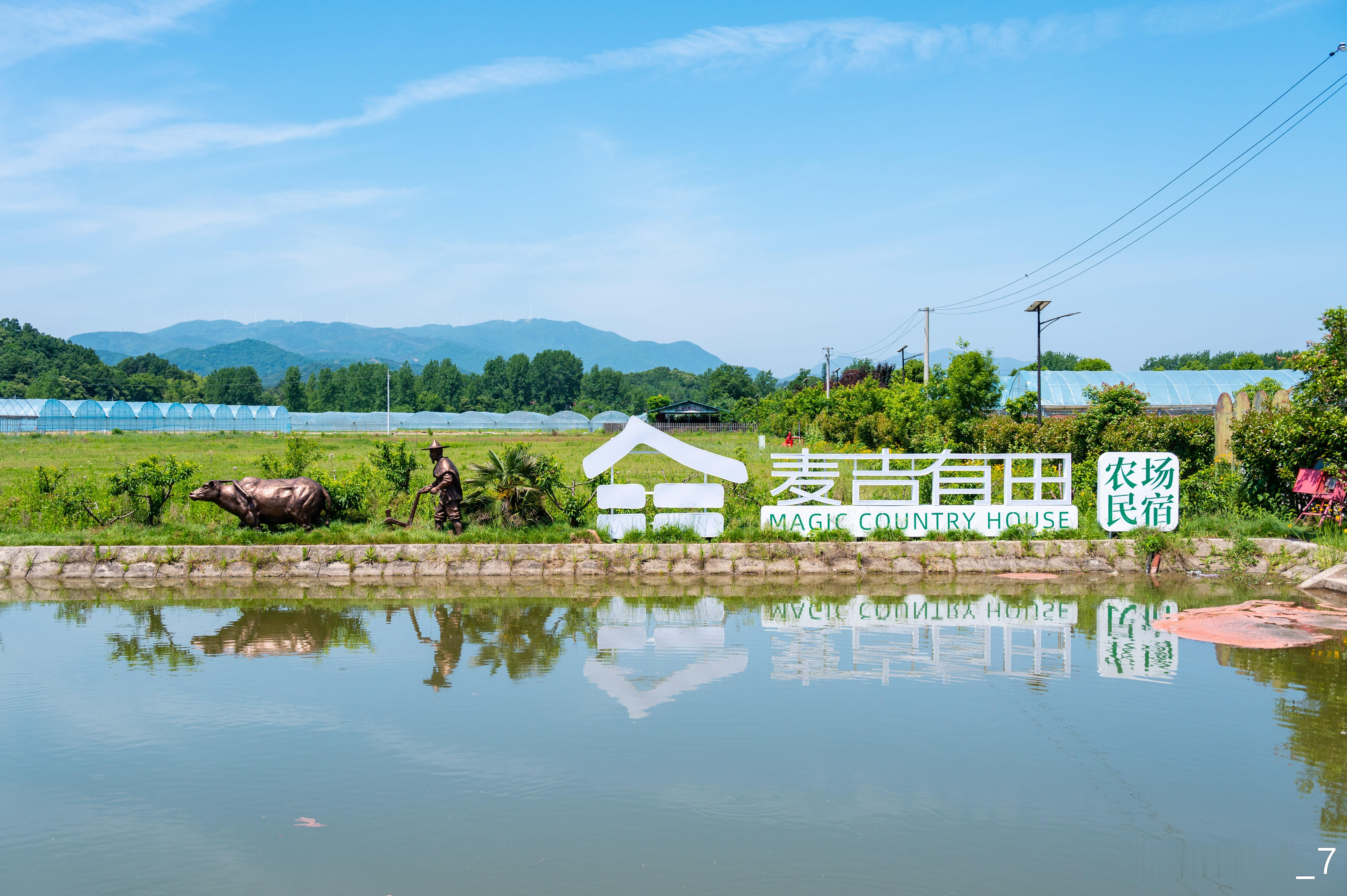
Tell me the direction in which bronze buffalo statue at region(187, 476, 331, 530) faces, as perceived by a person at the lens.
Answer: facing to the left of the viewer

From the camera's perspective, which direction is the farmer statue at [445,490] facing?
to the viewer's left

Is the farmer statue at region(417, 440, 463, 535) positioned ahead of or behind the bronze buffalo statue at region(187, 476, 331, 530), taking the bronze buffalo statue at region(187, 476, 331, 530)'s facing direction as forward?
behind

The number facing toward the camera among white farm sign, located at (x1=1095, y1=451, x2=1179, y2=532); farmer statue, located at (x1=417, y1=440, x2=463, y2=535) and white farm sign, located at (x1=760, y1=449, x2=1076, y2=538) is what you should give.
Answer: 2

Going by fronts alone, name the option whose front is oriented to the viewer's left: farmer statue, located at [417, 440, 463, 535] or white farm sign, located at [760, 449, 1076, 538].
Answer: the farmer statue

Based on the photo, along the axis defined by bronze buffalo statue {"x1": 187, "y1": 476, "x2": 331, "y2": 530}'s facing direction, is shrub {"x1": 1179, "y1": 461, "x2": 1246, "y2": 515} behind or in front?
behind

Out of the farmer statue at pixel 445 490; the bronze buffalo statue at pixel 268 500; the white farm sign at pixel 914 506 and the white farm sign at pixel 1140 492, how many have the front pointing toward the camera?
2

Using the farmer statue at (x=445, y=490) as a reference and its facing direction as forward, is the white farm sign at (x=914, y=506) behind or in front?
behind

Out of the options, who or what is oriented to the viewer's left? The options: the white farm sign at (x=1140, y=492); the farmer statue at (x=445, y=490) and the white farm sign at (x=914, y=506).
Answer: the farmer statue

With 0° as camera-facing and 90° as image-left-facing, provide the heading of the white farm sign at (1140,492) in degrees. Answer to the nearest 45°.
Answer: approximately 0°
